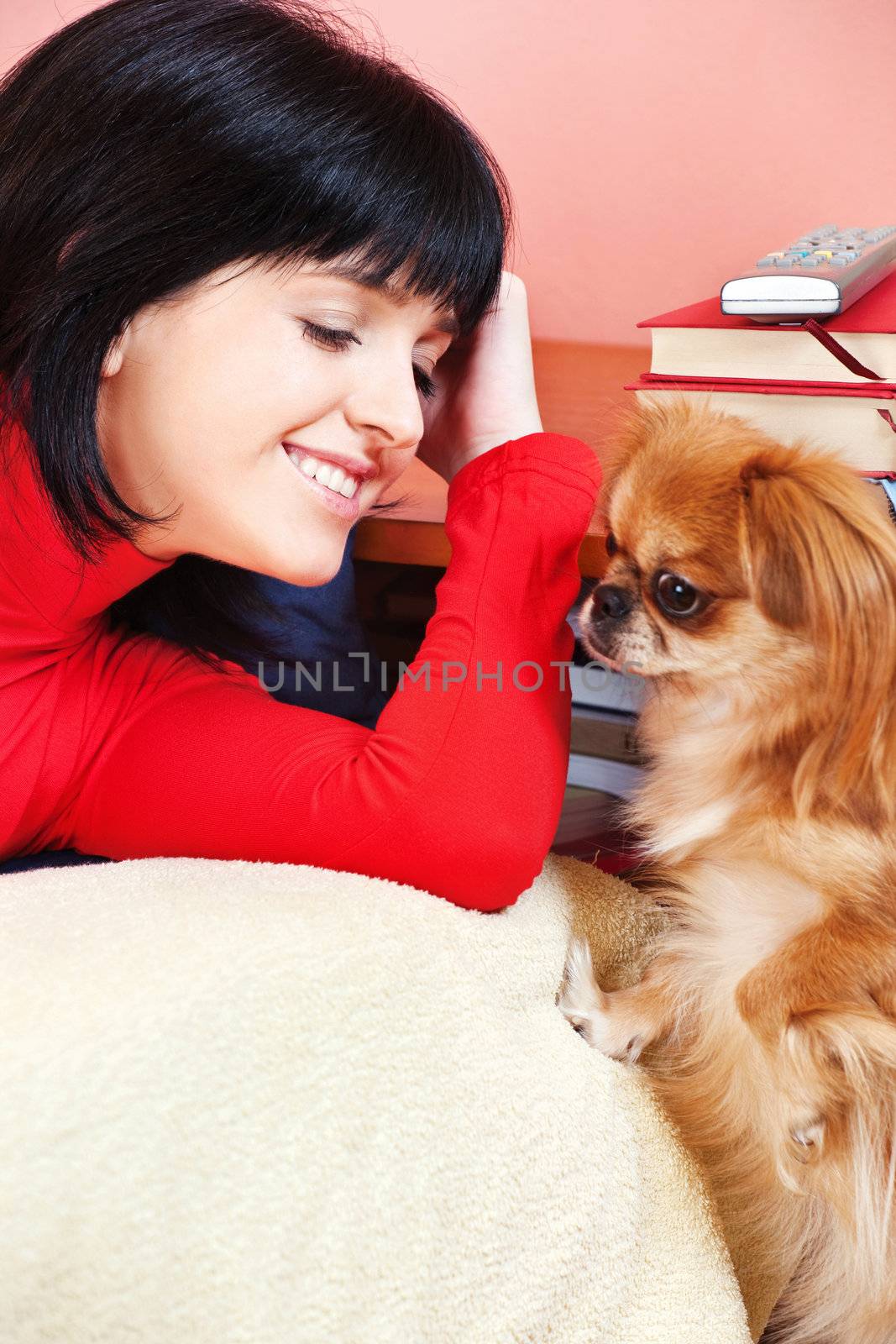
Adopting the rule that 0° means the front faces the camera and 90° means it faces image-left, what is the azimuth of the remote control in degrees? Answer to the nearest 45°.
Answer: approximately 225°

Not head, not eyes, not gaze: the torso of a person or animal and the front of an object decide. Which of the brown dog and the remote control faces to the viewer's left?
the brown dog

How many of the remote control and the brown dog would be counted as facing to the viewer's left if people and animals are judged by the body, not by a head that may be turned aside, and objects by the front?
1

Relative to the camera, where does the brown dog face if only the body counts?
to the viewer's left

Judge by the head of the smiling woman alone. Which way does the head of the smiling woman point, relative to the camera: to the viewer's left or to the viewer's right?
to the viewer's right
